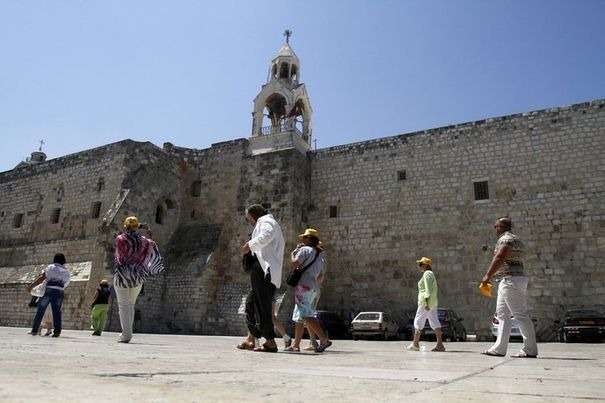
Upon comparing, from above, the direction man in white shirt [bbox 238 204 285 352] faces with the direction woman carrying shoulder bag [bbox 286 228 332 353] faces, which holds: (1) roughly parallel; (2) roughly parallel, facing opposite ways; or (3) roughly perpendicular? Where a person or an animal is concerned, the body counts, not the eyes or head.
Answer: roughly parallel

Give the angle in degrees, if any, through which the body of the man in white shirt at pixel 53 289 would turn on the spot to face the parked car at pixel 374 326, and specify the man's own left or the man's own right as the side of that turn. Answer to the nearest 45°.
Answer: approximately 90° to the man's own right

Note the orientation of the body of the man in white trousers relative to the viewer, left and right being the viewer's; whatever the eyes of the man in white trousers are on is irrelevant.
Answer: facing to the left of the viewer

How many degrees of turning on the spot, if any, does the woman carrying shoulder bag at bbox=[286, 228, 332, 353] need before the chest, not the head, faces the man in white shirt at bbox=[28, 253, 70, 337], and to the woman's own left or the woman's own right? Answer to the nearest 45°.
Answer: approximately 45° to the woman's own right

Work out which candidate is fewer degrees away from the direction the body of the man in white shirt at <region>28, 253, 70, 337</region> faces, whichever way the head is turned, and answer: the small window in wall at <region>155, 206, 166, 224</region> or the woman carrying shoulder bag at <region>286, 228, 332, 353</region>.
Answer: the small window in wall

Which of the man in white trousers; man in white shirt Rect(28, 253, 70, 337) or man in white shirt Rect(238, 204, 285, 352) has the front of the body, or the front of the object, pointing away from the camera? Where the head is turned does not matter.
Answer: man in white shirt Rect(28, 253, 70, 337)

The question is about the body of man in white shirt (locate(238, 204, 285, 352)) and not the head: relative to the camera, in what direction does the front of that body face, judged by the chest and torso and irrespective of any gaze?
to the viewer's left

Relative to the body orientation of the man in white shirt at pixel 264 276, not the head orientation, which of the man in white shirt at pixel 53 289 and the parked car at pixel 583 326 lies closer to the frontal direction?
the man in white shirt

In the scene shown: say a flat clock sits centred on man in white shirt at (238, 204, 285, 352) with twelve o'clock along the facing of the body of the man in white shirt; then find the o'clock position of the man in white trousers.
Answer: The man in white trousers is roughly at 6 o'clock from the man in white shirt.

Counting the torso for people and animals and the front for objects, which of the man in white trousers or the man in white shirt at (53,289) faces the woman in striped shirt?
the man in white trousers

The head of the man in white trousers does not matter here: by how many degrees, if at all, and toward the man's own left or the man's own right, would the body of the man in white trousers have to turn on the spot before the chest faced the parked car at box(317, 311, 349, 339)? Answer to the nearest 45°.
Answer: approximately 45° to the man's own right

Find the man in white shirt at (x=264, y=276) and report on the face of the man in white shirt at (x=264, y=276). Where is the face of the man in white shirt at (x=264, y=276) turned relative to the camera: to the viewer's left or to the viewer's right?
to the viewer's left

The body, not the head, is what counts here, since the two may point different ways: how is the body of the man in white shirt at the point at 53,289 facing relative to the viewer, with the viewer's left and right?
facing away from the viewer

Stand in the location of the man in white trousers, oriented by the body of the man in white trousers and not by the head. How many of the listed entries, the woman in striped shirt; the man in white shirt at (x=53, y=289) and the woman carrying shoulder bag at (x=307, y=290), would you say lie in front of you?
3

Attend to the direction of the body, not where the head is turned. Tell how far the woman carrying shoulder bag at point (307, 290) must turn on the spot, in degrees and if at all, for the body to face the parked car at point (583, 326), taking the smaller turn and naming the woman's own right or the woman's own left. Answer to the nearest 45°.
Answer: approximately 135° to the woman's own right

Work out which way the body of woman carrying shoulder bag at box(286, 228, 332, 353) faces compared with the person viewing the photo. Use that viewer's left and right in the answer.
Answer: facing to the left of the viewer

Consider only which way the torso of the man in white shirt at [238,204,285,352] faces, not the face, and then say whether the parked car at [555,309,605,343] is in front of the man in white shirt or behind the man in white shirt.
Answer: behind

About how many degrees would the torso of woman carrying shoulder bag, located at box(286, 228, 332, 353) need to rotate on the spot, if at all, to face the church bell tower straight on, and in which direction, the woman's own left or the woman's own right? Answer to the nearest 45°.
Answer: approximately 90° to the woman's own right

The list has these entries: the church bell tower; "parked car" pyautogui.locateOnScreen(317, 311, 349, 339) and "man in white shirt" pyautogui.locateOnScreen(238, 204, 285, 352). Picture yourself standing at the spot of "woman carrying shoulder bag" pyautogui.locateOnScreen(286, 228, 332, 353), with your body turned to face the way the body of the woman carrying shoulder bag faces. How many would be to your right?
2
